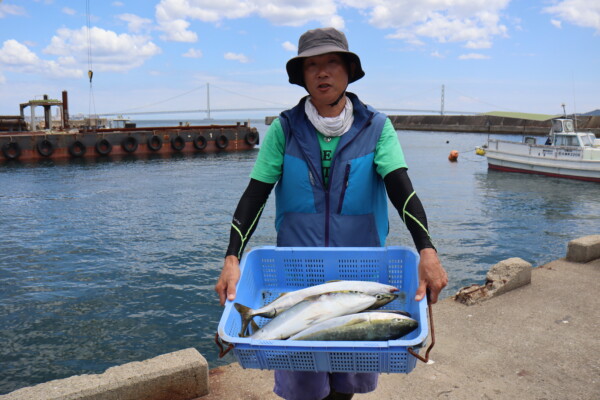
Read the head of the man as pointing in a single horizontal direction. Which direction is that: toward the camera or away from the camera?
toward the camera

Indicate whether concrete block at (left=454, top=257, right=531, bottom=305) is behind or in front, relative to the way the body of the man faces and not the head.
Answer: behind

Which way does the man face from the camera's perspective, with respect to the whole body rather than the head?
toward the camera

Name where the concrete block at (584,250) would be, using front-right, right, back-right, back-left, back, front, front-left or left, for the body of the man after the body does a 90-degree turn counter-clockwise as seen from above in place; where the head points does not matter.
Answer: front-left

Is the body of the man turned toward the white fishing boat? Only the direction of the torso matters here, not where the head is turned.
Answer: no

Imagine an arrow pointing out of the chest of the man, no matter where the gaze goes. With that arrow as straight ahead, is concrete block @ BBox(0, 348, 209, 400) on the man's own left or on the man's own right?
on the man's own right

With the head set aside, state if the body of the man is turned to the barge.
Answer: no
